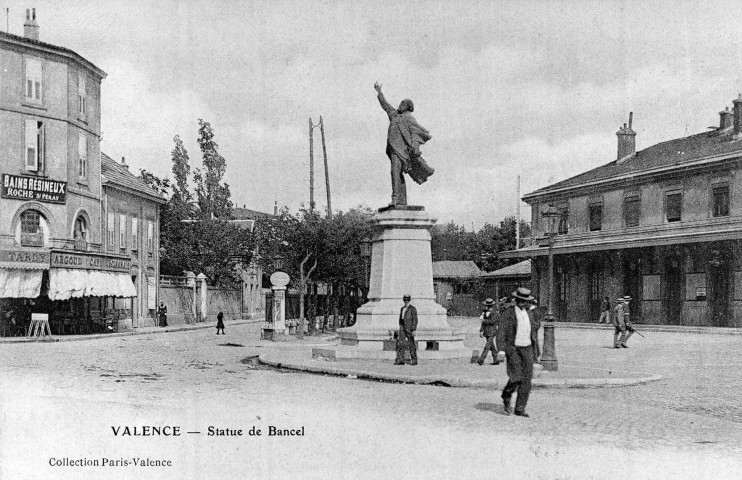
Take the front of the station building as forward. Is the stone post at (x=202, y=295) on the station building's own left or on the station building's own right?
on the station building's own right

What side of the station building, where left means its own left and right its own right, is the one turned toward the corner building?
front

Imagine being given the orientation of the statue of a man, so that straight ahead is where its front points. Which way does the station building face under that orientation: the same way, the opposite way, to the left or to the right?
the same way

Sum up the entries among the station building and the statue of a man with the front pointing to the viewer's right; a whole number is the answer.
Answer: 0

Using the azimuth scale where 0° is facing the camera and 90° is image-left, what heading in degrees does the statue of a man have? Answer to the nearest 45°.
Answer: approximately 45°

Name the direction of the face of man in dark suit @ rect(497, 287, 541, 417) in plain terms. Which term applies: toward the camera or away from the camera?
toward the camera

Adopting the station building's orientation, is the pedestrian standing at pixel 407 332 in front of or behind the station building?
in front
